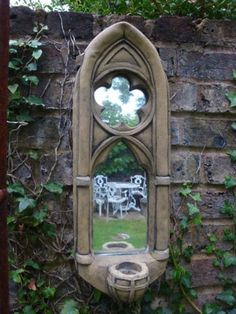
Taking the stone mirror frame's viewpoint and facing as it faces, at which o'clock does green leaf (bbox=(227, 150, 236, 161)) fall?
The green leaf is roughly at 8 o'clock from the stone mirror frame.

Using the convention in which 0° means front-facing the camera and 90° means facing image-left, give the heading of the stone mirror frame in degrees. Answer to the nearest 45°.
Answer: approximately 0°
